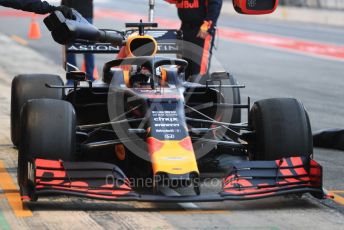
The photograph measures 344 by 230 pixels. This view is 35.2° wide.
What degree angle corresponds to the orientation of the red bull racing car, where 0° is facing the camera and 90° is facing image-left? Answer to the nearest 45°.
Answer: approximately 0°

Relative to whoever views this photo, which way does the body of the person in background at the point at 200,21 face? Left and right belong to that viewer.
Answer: facing the viewer and to the left of the viewer

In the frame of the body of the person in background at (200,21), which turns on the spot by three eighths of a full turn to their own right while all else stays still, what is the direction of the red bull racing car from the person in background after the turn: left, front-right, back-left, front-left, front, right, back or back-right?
back

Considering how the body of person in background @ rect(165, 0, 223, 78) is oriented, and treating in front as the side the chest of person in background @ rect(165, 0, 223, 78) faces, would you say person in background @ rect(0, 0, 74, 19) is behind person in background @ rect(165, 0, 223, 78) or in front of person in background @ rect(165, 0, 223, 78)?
in front
